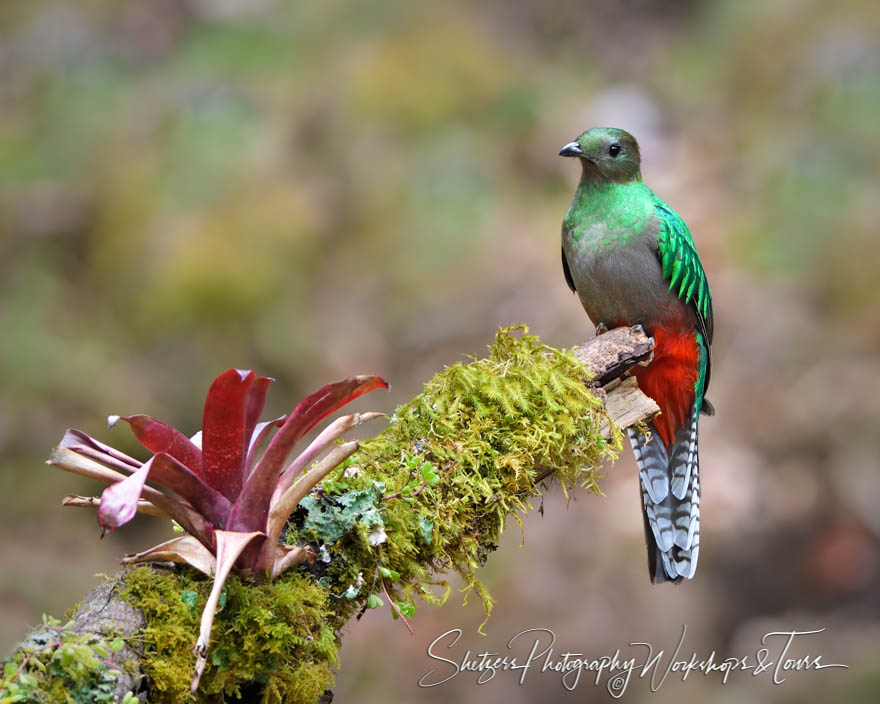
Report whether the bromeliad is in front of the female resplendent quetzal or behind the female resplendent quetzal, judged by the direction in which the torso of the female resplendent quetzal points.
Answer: in front

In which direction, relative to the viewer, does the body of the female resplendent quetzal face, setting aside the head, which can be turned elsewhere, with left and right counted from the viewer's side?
facing the viewer and to the left of the viewer

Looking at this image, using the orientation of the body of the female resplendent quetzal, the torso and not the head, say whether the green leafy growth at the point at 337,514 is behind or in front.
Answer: in front

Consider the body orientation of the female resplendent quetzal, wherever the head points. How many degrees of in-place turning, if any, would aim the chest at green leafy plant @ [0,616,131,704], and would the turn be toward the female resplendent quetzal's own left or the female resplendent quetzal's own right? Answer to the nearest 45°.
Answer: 0° — it already faces it
